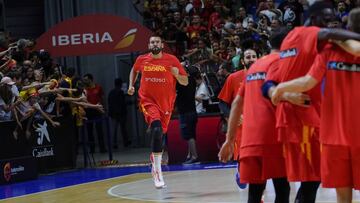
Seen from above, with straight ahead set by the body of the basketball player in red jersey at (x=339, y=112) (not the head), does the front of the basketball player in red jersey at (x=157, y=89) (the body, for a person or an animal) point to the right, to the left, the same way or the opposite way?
the opposite way

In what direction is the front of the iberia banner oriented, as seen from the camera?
facing the viewer

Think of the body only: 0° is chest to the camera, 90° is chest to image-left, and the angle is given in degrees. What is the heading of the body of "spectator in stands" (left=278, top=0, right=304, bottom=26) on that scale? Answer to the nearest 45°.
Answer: approximately 0°

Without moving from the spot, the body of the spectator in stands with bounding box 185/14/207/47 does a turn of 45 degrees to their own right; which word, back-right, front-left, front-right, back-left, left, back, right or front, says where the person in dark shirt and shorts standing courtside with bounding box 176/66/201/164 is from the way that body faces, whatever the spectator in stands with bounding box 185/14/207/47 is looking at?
front-left

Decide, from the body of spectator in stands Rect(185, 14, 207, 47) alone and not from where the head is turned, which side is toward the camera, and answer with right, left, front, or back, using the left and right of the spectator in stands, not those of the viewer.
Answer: front

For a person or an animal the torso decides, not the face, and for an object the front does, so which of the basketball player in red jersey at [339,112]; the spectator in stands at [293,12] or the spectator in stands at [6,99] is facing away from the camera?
the basketball player in red jersey

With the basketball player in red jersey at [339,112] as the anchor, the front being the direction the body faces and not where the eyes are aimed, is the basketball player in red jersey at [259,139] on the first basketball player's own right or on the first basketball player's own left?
on the first basketball player's own left

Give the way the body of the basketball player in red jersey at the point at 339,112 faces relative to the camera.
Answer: away from the camera

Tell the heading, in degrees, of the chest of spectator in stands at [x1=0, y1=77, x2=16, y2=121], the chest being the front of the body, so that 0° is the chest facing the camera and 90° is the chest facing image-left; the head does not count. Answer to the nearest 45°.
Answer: approximately 270°

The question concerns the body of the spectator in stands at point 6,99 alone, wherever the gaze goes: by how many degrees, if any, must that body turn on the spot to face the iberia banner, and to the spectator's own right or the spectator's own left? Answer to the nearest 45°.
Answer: approximately 45° to the spectator's own left

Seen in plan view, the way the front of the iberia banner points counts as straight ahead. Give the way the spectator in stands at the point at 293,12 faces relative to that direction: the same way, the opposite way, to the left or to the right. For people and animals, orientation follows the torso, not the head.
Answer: the same way

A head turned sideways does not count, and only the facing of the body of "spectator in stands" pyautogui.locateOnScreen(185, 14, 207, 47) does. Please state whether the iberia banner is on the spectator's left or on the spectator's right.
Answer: on the spectator's right

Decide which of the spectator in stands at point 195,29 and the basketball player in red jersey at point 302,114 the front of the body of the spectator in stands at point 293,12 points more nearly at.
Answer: the basketball player in red jersey

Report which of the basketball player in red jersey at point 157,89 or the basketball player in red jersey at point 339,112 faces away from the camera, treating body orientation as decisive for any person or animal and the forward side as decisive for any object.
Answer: the basketball player in red jersey at point 339,112

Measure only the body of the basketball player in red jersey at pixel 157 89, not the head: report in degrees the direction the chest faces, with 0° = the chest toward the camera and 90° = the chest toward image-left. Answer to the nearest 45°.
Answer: approximately 0°
